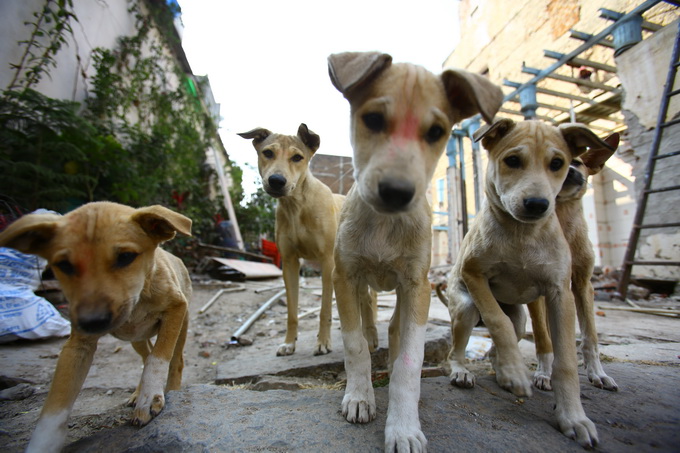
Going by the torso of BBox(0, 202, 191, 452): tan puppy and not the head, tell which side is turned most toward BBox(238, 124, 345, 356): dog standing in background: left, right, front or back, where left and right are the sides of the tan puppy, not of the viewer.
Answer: back

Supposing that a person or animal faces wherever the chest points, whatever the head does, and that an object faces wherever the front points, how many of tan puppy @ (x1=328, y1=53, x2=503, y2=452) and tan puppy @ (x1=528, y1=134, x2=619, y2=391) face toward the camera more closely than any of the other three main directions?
2

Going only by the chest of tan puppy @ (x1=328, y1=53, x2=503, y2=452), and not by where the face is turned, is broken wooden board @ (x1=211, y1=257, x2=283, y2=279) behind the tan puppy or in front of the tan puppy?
behind

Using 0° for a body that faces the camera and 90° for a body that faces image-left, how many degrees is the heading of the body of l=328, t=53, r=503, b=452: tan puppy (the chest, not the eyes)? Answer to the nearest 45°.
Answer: approximately 0°

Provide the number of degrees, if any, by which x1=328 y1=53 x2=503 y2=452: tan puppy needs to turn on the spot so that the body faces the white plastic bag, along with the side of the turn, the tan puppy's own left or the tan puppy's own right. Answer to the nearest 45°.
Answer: approximately 90° to the tan puppy's own right

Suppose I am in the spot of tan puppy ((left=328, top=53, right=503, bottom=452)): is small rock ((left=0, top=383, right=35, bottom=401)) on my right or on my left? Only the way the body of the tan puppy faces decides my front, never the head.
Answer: on my right
